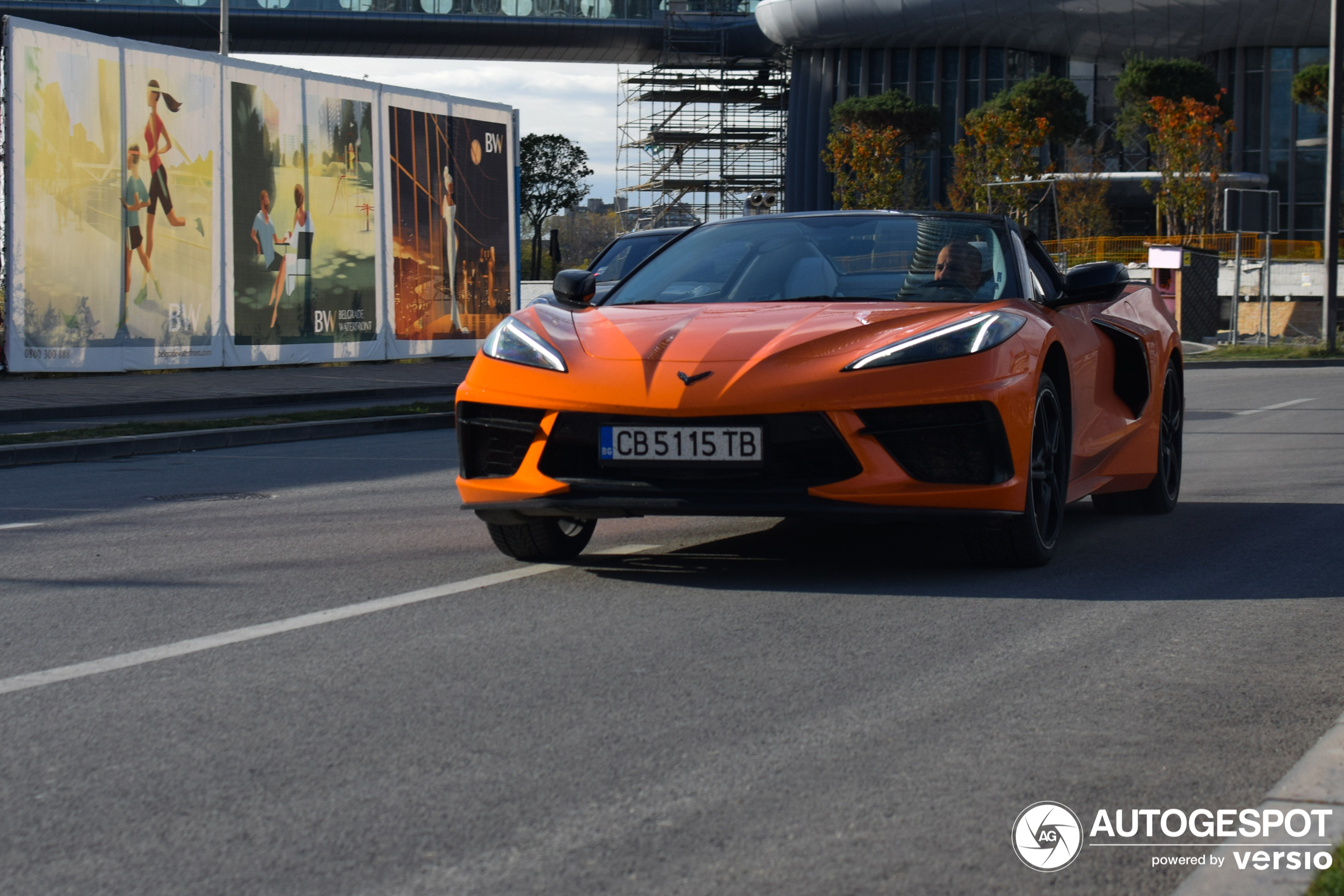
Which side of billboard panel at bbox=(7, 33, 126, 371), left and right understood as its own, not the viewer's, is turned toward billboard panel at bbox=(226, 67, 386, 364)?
left

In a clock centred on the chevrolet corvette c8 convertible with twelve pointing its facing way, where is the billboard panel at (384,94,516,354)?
The billboard panel is roughly at 4 o'clock from the chevrolet corvette c8 convertible.

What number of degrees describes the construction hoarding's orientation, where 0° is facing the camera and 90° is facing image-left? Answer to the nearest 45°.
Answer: approximately 315°

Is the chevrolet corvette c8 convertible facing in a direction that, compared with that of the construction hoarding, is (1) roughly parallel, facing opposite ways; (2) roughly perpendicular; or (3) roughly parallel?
roughly perpendicular

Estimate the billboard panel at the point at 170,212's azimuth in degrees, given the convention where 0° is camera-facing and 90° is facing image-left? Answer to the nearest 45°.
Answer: approximately 315°

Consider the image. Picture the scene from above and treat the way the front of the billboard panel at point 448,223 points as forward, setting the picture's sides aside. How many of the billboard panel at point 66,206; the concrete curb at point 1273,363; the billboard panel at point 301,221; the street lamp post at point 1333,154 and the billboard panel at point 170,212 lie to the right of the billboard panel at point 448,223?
3

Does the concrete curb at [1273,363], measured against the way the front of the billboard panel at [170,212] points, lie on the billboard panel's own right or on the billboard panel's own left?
on the billboard panel's own left

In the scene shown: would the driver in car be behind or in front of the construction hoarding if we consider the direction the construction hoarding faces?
in front

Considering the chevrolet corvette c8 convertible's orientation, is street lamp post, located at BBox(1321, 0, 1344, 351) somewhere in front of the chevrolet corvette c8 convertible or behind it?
behind

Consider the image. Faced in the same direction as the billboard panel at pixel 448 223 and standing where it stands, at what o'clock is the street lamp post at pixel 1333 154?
The street lamp post is roughly at 10 o'clock from the billboard panel.
